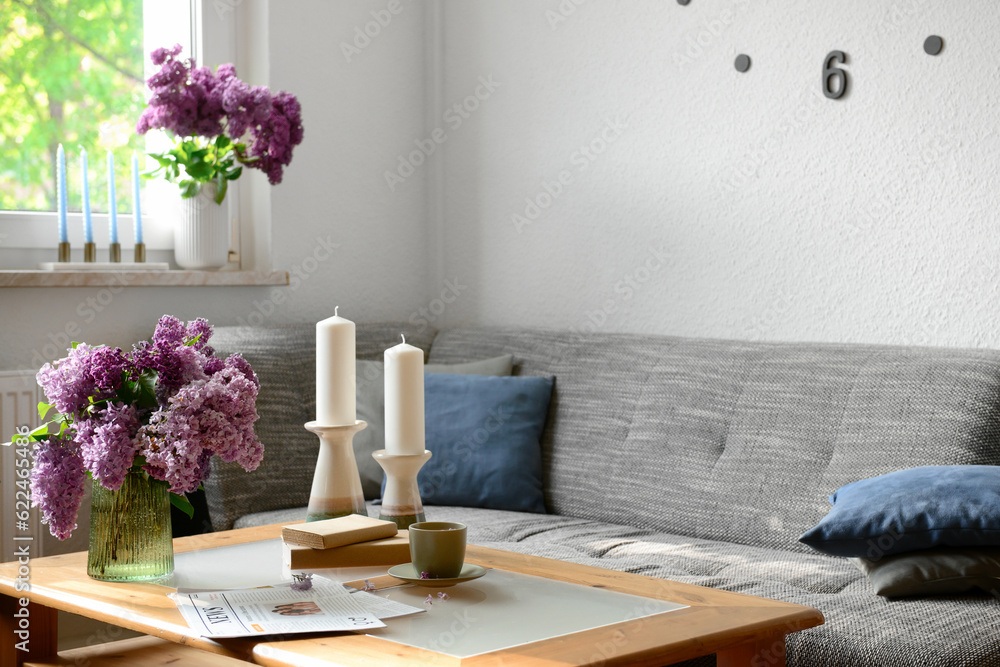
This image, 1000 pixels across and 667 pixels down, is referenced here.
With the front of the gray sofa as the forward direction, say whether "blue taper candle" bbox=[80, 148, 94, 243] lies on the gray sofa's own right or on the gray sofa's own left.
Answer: on the gray sofa's own right

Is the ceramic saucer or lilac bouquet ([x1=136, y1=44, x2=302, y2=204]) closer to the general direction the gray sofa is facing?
the ceramic saucer

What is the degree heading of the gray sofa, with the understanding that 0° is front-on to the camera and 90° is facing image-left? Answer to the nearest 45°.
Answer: approximately 45°

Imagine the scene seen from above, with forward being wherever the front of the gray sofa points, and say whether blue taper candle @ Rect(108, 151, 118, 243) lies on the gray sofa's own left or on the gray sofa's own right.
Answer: on the gray sofa's own right

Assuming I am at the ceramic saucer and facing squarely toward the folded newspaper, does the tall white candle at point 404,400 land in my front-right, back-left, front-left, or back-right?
back-right

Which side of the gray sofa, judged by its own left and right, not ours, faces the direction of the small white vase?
right
